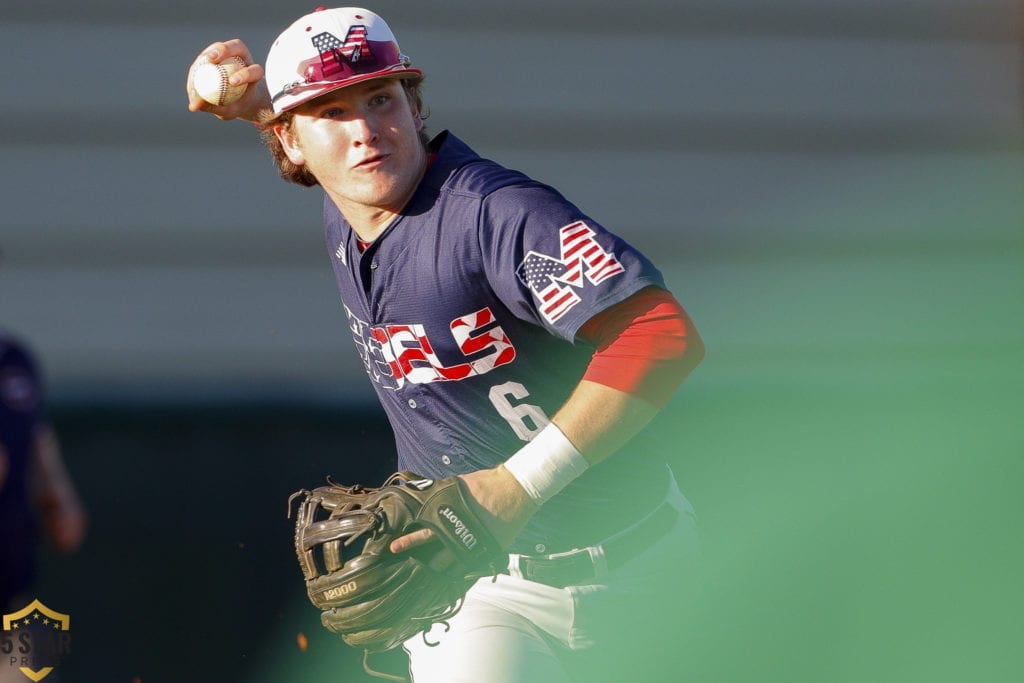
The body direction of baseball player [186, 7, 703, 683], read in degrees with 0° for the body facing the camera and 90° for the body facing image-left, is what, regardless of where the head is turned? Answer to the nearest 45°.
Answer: approximately 45°
